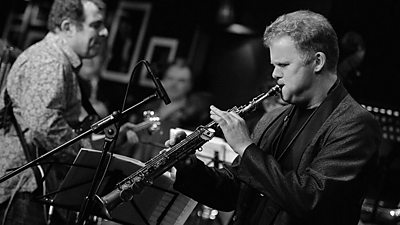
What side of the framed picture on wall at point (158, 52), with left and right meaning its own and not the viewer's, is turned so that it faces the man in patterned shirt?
front

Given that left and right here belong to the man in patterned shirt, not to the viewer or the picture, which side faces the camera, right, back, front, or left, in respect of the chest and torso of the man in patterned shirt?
right

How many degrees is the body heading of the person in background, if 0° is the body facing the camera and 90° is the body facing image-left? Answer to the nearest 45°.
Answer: approximately 45°

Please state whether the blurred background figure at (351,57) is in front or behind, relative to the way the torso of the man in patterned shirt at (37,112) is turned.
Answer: in front

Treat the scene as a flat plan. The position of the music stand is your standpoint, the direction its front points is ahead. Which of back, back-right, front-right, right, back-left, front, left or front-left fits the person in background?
front-left

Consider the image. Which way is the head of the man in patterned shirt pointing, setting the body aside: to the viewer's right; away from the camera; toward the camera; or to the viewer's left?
to the viewer's right

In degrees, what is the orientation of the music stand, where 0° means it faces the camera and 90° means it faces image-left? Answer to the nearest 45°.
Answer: approximately 225°

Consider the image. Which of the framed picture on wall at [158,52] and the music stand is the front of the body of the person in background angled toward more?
the music stand

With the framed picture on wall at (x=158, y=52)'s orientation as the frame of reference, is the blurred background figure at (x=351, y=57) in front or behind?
in front

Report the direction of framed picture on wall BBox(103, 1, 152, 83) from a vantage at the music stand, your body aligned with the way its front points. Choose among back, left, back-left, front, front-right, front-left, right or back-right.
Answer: front-left

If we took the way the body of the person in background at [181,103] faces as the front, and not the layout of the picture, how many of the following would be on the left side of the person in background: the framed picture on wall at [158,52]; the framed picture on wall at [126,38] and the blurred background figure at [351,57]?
1

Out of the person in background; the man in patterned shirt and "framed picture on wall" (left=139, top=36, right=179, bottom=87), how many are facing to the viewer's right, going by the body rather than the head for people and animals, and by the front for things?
1

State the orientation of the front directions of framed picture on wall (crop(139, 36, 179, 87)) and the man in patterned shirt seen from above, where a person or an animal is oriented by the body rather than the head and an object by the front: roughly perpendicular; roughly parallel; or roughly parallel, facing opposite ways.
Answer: roughly perpendicular

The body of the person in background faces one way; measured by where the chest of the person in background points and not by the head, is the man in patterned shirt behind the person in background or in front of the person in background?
in front

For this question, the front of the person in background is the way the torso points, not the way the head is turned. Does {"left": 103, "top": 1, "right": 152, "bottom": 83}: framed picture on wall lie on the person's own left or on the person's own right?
on the person's own right
